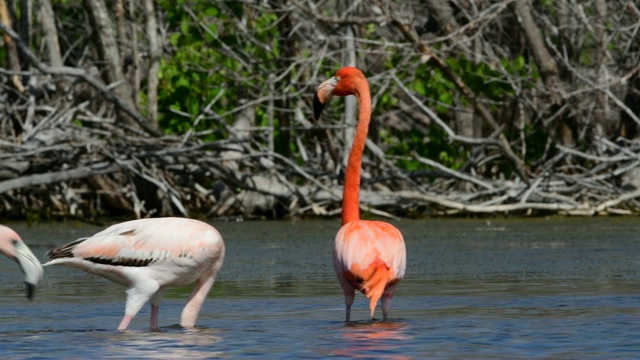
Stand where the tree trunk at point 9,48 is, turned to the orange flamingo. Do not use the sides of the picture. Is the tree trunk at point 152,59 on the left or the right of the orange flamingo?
left

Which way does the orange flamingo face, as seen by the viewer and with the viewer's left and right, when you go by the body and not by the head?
facing away from the viewer and to the left of the viewer

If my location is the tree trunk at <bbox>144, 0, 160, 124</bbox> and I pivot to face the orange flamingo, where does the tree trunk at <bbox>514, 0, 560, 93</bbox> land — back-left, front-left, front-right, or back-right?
front-left

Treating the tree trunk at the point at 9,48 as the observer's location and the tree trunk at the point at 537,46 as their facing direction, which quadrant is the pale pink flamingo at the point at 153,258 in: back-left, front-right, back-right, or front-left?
front-right

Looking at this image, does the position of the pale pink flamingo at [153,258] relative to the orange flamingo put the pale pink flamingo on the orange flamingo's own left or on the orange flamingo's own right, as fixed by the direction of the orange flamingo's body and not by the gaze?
on the orange flamingo's own left

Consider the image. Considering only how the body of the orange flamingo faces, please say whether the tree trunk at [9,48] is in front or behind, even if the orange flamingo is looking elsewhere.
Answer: in front
